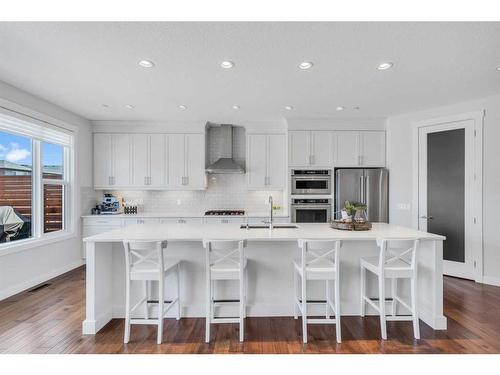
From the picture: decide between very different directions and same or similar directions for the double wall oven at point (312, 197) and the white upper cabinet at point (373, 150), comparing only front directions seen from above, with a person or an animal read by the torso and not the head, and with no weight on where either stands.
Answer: same or similar directions

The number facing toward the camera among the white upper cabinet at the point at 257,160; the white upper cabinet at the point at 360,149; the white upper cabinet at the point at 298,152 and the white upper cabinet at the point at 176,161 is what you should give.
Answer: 4

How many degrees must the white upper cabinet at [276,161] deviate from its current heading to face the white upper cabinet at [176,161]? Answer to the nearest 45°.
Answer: approximately 90° to its right

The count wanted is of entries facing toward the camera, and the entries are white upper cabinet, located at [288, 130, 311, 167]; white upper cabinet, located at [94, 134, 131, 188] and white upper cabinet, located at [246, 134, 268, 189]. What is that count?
3

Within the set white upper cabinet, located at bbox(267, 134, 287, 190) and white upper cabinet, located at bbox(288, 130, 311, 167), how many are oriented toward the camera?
2

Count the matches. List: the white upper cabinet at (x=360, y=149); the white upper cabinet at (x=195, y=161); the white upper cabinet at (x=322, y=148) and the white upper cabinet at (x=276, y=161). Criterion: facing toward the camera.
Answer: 4

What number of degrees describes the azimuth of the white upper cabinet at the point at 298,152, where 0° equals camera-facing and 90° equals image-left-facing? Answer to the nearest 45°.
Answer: approximately 0°

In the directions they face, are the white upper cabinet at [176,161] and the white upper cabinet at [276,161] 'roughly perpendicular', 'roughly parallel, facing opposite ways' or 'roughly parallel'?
roughly parallel

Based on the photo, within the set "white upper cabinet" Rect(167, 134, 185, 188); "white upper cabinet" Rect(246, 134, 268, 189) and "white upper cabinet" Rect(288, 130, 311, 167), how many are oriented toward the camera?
3

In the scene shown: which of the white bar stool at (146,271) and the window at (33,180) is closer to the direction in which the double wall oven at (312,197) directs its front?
the white bar stool

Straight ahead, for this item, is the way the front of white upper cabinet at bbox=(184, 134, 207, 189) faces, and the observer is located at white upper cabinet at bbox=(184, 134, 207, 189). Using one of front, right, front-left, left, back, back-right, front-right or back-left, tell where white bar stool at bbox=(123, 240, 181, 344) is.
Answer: front

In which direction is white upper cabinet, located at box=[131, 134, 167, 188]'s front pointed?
toward the camera

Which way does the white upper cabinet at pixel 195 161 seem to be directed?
toward the camera

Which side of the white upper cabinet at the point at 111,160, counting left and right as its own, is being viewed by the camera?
front

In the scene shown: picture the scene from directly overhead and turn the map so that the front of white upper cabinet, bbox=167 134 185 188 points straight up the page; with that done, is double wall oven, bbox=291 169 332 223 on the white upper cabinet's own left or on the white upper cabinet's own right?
on the white upper cabinet's own left

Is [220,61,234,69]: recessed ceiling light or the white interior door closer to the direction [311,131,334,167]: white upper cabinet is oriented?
the recessed ceiling light

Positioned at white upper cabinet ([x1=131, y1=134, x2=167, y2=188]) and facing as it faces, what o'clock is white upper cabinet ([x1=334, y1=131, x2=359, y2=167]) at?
white upper cabinet ([x1=334, y1=131, x2=359, y2=167]) is roughly at 10 o'clock from white upper cabinet ([x1=131, y1=134, x2=167, y2=188]).
